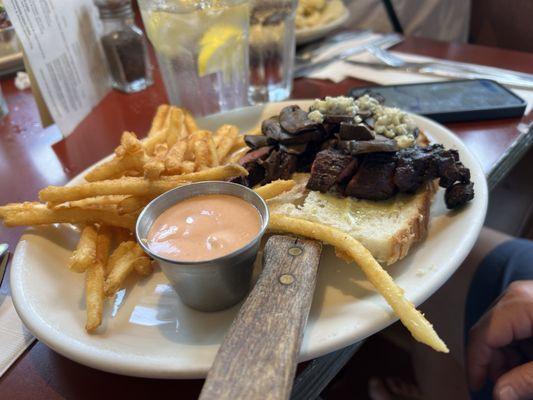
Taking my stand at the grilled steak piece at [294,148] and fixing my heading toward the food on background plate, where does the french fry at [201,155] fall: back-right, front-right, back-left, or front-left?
back-left

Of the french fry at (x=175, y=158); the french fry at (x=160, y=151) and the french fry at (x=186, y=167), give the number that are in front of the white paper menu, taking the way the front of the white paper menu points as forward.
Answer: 3

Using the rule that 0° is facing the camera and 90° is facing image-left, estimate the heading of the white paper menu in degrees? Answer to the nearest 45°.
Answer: approximately 0°

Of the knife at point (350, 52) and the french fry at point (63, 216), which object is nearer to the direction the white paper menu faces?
the french fry

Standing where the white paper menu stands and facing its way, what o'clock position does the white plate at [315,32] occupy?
The white plate is roughly at 9 o'clock from the white paper menu.

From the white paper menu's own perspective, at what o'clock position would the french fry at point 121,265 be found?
The french fry is roughly at 12 o'clock from the white paper menu.

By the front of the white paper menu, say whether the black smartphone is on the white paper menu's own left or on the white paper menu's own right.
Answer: on the white paper menu's own left

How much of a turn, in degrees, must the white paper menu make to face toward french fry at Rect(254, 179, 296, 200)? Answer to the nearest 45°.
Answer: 0° — it already faces it

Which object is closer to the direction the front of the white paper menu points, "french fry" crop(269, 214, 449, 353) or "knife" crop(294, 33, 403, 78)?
the french fry

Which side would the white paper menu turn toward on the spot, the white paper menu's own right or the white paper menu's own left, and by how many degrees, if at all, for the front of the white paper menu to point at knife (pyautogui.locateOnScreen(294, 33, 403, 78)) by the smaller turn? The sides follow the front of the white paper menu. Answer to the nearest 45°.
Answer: approximately 90° to the white paper menu's own left

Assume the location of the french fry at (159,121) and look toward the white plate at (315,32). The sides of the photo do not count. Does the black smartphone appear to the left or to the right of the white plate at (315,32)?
right
